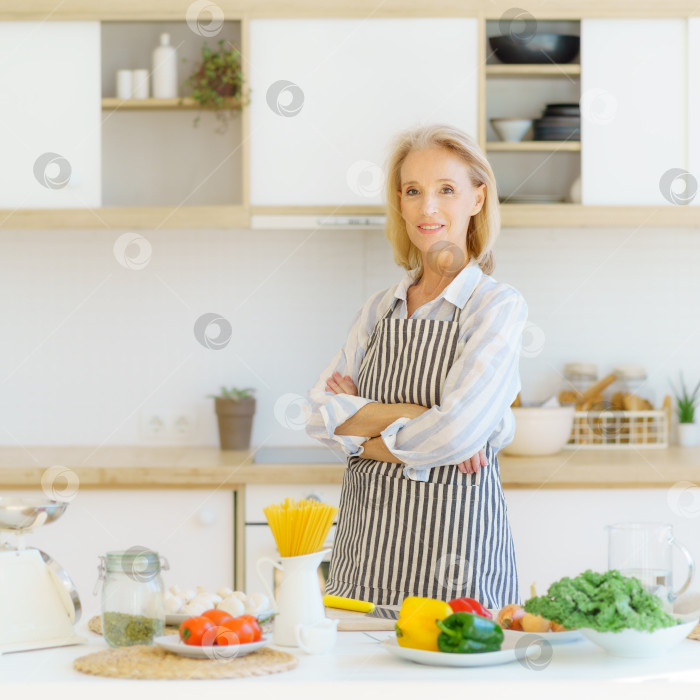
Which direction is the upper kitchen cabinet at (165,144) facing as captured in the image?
toward the camera

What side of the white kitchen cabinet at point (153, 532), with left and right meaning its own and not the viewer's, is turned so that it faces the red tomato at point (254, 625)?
front

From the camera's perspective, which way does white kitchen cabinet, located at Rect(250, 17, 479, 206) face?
toward the camera

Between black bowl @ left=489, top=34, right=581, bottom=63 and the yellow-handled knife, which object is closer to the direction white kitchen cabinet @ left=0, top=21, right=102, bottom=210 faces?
the yellow-handled knife

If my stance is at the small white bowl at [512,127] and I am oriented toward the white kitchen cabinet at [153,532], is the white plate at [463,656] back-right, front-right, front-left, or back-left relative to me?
front-left

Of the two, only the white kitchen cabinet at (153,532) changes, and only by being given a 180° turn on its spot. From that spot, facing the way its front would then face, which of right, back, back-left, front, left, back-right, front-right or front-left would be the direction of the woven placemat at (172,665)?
back

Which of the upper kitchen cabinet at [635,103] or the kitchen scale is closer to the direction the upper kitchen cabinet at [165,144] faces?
the kitchen scale

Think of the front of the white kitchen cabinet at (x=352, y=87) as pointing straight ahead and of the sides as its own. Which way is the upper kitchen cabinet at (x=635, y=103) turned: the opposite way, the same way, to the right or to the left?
the same way

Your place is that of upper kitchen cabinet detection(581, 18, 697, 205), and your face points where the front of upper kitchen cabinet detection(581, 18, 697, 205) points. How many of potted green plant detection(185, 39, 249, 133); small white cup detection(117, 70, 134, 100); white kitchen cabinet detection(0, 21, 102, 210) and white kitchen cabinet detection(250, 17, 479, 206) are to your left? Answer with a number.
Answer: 0

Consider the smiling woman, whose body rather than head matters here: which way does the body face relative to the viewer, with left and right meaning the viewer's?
facing the viewer and to the left of the viewer

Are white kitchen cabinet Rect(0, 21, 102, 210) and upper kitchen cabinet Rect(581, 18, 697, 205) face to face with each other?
no

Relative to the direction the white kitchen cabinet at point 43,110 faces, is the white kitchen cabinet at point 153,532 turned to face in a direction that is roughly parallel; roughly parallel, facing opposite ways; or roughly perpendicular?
roughly parallel

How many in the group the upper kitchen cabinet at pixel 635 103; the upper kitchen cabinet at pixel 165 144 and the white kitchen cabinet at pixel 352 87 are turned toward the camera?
3

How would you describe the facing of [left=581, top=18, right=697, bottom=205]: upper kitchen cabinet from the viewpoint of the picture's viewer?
facing the viewer
